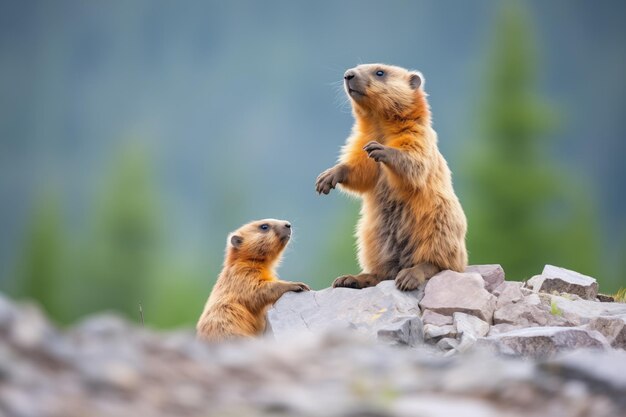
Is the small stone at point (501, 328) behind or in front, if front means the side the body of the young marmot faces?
in front

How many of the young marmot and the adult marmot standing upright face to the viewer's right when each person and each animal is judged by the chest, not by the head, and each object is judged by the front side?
1

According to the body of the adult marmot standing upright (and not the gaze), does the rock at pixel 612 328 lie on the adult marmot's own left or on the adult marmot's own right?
on the adult marmot's own left

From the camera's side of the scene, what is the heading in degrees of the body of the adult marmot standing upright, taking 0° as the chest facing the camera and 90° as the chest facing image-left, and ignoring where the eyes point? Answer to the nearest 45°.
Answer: approximately 45°

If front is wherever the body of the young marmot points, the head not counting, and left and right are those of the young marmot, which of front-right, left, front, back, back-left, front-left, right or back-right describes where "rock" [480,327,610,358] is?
front-right

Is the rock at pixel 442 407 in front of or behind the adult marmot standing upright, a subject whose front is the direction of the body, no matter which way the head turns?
in front

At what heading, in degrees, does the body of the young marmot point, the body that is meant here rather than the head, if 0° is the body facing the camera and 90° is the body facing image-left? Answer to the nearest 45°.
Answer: approximately 270°
